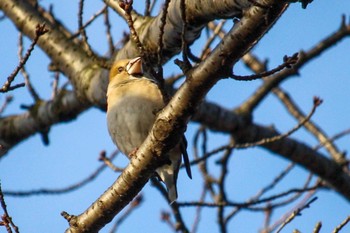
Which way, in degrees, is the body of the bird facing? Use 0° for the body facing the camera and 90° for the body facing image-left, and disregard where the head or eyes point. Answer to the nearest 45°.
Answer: approximately 45°

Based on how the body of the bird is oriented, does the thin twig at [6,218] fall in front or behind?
in front
